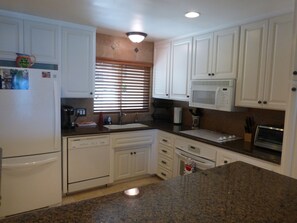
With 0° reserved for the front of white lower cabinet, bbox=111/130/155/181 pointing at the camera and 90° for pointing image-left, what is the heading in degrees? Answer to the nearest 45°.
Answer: approximately 315°

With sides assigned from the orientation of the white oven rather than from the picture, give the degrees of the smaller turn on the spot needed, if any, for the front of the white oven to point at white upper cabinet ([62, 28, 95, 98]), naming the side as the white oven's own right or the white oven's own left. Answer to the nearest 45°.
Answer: approximately 45° to the white oven's own right

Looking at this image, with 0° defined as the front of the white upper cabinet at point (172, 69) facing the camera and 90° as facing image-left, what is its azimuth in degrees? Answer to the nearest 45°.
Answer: approximately 45°

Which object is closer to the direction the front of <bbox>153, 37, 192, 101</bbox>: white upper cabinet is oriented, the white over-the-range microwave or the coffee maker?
the coffee maker

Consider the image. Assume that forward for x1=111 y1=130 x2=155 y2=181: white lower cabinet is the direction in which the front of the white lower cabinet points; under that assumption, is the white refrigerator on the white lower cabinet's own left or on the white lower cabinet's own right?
on the white lower cabinet's own right
